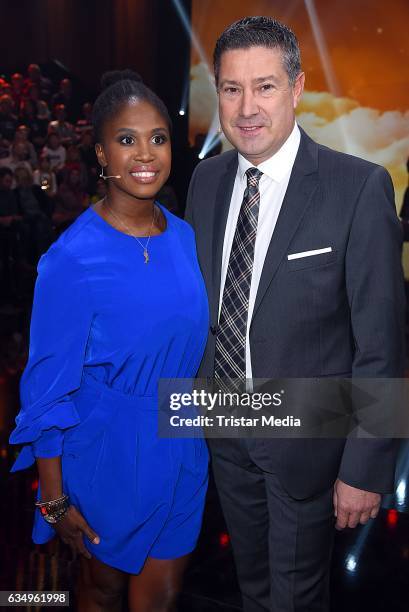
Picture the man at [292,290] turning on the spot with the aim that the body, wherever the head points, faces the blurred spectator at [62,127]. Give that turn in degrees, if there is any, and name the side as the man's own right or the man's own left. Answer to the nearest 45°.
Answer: approximately 90° to the man's own right

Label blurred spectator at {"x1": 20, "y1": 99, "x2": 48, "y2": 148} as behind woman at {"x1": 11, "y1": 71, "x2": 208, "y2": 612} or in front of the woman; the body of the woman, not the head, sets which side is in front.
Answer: behind

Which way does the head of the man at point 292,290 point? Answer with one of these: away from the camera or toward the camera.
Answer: toward the camera

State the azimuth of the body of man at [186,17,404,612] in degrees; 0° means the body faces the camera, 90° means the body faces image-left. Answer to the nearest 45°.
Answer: approximately 45°

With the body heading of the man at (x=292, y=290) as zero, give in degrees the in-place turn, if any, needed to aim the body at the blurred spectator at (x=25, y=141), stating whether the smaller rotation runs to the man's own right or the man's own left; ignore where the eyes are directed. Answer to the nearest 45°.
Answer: approximately 90° to the man's own right

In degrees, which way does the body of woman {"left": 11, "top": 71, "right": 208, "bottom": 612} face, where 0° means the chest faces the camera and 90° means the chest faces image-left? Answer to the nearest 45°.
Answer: approximately 315°

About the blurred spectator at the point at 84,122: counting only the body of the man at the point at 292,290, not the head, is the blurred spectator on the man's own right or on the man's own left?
on the man's own right

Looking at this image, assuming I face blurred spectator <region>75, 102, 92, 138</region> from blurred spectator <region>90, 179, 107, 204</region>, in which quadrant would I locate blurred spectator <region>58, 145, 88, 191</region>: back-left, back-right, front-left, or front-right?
front-left

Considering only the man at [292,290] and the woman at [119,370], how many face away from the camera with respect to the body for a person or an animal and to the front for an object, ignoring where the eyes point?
0

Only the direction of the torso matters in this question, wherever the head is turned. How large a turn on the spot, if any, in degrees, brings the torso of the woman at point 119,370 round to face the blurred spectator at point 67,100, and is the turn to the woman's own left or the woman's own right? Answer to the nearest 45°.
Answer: approximately 135° to the woman's own left

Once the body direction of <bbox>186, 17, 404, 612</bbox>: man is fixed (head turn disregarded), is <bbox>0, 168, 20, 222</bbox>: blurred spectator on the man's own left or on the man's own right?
on the man's own right
